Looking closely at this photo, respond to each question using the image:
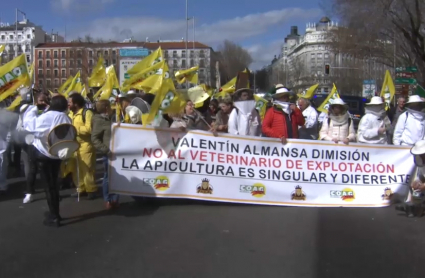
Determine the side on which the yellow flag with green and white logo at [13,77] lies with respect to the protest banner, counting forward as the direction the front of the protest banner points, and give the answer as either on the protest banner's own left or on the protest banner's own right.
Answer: on the protest banner's own right

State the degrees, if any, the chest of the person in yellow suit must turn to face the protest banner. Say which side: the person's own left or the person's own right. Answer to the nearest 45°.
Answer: approximately 135° to the person's own left

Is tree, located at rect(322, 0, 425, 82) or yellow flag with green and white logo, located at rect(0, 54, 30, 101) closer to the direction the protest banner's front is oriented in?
the yellow flag with green and white logo

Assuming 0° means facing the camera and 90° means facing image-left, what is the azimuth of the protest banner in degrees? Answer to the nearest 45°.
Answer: approximately 0°

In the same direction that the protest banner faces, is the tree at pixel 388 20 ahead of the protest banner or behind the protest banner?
behind

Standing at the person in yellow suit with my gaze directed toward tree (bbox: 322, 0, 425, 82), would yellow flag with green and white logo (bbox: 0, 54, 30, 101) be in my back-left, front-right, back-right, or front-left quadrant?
back-left

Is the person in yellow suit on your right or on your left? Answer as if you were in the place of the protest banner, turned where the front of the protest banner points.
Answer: on your right
